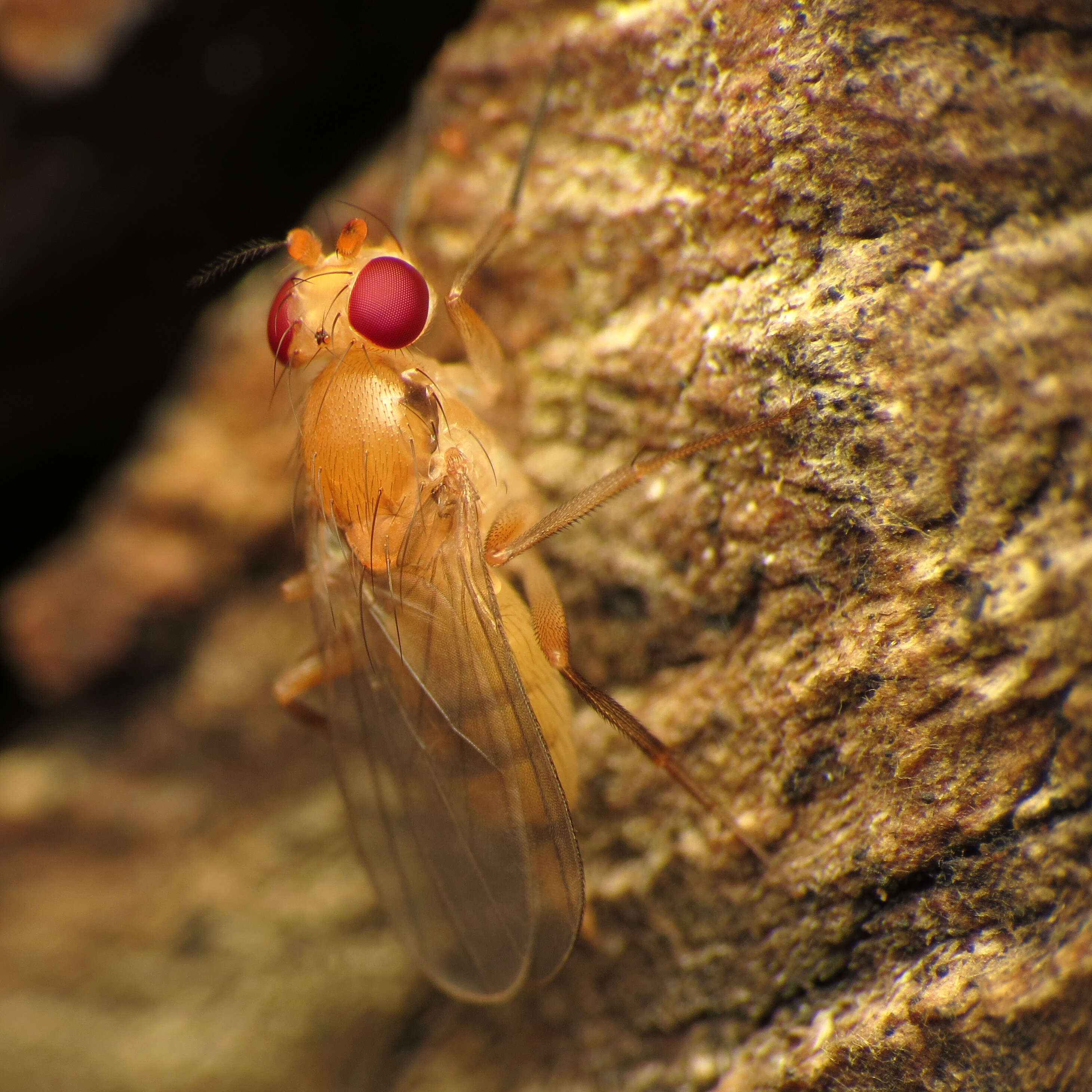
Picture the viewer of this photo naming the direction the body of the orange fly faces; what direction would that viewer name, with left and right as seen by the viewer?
facing away from the viewer
